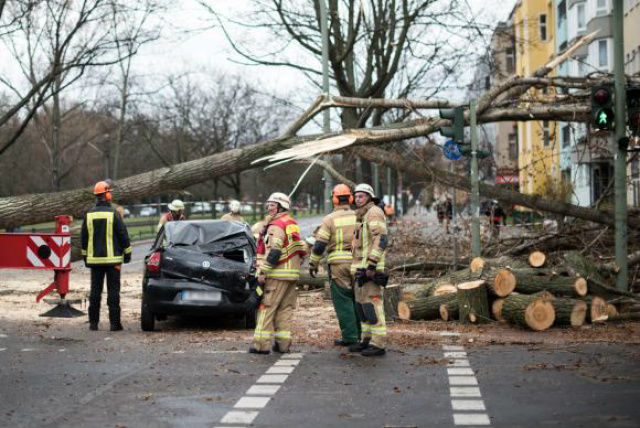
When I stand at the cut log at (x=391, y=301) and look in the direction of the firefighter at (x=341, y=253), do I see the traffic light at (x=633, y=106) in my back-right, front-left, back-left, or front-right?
back-left

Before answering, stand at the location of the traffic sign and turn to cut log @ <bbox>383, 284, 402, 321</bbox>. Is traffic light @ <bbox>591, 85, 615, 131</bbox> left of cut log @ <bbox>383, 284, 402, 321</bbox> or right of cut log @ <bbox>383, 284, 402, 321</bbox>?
left

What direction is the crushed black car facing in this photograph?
away from the camera

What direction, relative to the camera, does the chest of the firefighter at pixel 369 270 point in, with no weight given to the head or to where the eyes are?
to the viewer's left
